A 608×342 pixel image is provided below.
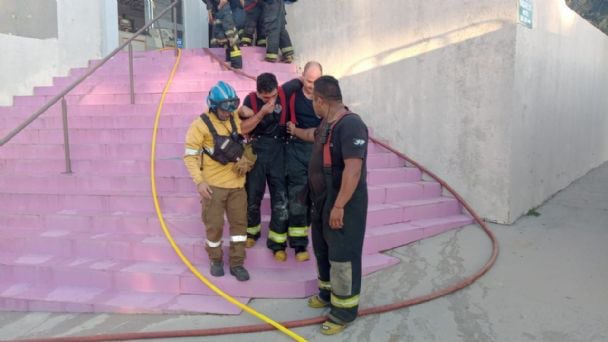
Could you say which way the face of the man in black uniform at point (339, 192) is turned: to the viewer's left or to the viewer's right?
to the viewer's left

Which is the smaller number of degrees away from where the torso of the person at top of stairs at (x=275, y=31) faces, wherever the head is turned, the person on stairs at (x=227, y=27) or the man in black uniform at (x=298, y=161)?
the man in black uniform

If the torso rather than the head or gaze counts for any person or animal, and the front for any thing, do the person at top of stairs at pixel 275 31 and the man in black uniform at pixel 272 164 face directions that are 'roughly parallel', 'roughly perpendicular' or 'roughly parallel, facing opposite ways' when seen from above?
roughly parallel

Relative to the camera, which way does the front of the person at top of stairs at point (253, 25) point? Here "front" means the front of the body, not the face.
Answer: toward the camera

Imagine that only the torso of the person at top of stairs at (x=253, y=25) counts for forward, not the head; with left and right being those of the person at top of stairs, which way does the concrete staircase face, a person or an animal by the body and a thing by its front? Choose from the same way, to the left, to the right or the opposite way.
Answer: the same way

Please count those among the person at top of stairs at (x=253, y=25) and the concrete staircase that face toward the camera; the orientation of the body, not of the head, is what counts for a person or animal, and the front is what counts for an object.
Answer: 2

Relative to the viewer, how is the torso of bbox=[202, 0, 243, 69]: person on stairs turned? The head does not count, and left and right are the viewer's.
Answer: facing the viewer and to the right of the viewer

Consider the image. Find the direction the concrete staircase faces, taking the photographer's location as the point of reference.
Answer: facing the viewer

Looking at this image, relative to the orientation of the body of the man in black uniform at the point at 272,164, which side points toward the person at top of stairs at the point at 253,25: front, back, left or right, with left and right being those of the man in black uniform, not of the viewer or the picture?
back

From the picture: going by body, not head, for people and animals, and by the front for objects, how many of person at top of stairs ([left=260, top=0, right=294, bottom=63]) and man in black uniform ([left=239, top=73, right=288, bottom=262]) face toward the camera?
2
